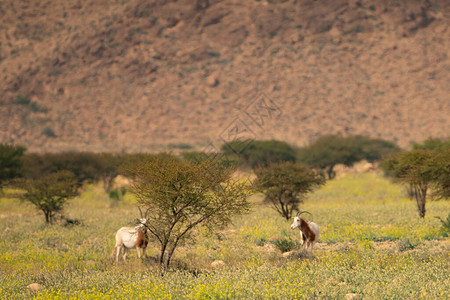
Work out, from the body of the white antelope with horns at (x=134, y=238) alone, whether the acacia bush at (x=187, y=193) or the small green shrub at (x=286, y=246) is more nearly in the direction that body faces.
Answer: the small green shrub

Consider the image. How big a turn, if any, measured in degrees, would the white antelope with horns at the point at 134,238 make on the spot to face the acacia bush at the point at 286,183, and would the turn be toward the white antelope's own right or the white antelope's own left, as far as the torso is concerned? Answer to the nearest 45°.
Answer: approximately 45° to the white antelope's own left

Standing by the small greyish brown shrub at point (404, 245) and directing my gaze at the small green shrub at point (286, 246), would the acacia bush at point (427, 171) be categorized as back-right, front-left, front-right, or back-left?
back-right

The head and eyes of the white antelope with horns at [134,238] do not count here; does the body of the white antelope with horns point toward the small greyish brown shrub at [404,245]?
yes

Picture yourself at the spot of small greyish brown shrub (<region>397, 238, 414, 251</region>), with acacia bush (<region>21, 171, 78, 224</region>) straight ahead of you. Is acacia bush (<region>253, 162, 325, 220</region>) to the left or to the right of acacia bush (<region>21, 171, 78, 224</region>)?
right

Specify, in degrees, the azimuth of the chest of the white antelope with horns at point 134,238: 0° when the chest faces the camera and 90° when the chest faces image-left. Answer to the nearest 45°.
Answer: approximately 270°

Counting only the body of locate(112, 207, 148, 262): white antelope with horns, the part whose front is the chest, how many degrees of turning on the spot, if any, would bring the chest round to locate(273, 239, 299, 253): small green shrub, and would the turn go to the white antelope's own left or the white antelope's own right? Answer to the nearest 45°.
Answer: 0° — it already faces it

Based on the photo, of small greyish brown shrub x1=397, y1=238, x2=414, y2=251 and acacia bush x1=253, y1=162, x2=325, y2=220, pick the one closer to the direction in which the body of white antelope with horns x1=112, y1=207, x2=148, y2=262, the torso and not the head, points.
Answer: the small greyish brown shrub
